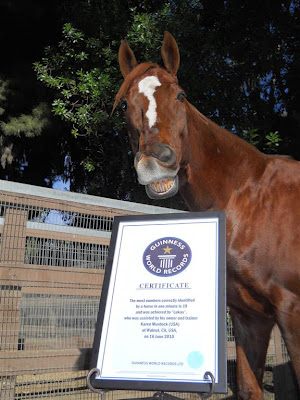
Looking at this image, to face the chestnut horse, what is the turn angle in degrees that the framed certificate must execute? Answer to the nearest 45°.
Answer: approximately 135° to its left

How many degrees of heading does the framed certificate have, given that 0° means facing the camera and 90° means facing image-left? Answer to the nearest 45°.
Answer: approximately 0°
